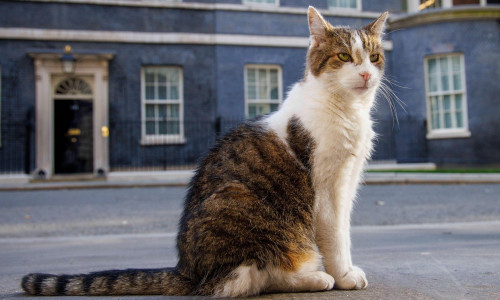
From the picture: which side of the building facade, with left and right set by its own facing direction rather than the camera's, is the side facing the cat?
front

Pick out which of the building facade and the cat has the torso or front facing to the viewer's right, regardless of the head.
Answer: the cat

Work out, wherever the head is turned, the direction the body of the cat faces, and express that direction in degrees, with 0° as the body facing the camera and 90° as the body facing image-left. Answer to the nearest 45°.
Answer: approximately 270°

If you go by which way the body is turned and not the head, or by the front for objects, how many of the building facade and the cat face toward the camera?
1

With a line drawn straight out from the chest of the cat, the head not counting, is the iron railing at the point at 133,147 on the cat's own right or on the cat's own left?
on the cat's own left

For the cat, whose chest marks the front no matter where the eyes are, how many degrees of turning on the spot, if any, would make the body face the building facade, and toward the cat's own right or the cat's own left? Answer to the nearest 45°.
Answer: approximately 90° to the cat's own left

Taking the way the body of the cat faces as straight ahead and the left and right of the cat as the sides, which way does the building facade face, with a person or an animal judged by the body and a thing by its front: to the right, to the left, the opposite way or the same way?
to the right

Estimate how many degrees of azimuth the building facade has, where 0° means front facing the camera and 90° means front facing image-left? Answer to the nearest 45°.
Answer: approximately 0°
